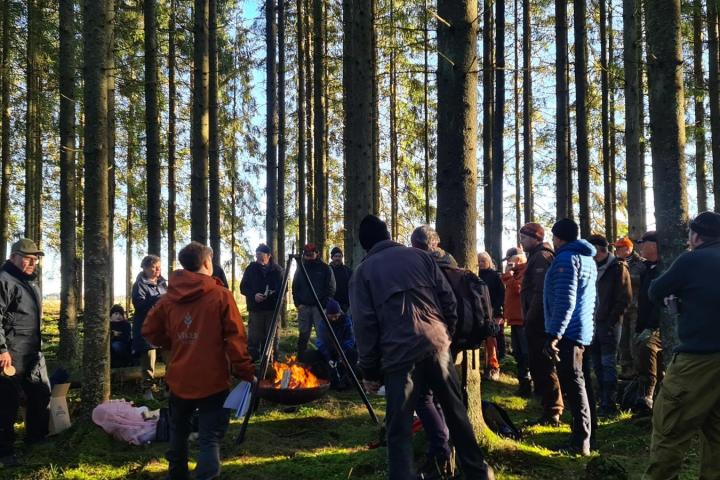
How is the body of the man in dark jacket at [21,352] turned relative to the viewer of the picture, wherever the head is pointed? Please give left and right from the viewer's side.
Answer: facing the viewer and to the right of the viewer

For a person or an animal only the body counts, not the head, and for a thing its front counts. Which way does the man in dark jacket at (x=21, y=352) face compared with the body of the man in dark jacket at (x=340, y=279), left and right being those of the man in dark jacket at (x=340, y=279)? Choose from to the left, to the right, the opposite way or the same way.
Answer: to the left

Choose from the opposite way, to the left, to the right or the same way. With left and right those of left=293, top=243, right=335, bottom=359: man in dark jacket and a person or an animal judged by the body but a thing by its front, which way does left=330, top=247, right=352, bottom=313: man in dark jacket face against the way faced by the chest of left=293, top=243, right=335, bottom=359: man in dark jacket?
the same way

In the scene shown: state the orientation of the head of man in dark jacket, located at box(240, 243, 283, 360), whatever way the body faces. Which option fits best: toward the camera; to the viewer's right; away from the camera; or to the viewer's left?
toward the camera

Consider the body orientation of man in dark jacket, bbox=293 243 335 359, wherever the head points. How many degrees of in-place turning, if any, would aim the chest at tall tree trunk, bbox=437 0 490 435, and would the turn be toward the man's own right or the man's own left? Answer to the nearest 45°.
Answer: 0° — they already face it

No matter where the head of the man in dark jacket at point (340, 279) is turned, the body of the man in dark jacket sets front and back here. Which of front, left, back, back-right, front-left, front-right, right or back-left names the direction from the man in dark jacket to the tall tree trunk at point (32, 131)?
back-right

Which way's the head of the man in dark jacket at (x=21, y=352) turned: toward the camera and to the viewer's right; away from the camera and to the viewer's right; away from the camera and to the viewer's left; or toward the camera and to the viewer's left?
toward the camera and to the viewer's right

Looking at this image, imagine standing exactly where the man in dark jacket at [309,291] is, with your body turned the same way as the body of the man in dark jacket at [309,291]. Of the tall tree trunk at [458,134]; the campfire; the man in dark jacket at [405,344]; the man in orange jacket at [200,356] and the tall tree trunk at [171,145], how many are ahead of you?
4

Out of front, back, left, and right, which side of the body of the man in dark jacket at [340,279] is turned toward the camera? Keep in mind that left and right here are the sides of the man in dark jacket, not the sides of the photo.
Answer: front

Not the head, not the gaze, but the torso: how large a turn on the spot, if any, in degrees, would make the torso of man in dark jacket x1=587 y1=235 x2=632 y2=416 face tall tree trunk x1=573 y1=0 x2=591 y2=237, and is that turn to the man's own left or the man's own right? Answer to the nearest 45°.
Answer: approximately 90° to the man's own right

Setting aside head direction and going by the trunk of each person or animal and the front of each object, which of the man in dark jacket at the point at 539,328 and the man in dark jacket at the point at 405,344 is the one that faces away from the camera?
the man in dark jacket at the point at 405,344

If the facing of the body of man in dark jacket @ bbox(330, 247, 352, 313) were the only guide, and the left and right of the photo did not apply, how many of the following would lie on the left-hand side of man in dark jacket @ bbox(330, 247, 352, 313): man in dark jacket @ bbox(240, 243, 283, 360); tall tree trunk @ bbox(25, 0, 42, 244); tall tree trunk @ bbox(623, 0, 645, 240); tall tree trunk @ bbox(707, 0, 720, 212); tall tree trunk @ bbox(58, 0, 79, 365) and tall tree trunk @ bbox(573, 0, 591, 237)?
3

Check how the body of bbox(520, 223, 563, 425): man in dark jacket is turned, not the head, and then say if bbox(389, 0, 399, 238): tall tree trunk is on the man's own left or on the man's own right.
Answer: on the man's own right

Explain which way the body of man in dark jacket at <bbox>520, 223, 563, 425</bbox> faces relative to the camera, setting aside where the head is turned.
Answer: to the viewer's left

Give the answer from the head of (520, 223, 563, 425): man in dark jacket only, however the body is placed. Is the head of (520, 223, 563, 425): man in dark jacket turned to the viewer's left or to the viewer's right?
to the viewer's left

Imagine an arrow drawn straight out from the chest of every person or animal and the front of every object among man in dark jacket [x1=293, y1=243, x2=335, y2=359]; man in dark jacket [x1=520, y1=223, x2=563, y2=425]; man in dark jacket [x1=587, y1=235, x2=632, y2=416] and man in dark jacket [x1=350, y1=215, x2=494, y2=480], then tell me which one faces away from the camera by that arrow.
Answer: man in dark jacket [x1=350, y1=215, x2=494, y2=480]

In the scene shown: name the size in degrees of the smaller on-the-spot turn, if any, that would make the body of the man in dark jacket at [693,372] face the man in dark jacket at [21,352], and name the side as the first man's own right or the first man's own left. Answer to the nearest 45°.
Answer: approximately 45° to the first man's own left

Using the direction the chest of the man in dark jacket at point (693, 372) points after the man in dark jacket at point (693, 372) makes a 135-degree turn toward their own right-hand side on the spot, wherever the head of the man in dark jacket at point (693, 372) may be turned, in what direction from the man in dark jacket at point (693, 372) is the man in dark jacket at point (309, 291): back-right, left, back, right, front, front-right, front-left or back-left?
back-left

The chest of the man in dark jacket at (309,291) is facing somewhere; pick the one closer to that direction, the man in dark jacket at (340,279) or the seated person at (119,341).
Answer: the seated person

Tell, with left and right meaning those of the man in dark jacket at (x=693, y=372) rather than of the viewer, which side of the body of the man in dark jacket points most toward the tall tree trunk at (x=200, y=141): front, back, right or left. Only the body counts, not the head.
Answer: front

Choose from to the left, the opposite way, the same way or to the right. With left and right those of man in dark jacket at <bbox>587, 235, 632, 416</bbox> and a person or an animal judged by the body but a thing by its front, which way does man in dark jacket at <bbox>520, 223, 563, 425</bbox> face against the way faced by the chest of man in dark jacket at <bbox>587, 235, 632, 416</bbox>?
the same way

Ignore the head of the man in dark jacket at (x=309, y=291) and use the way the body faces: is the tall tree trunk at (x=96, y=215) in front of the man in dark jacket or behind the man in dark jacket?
in front
